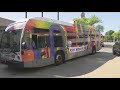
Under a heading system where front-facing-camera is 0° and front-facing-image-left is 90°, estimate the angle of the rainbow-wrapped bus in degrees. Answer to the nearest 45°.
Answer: approximately 45°
